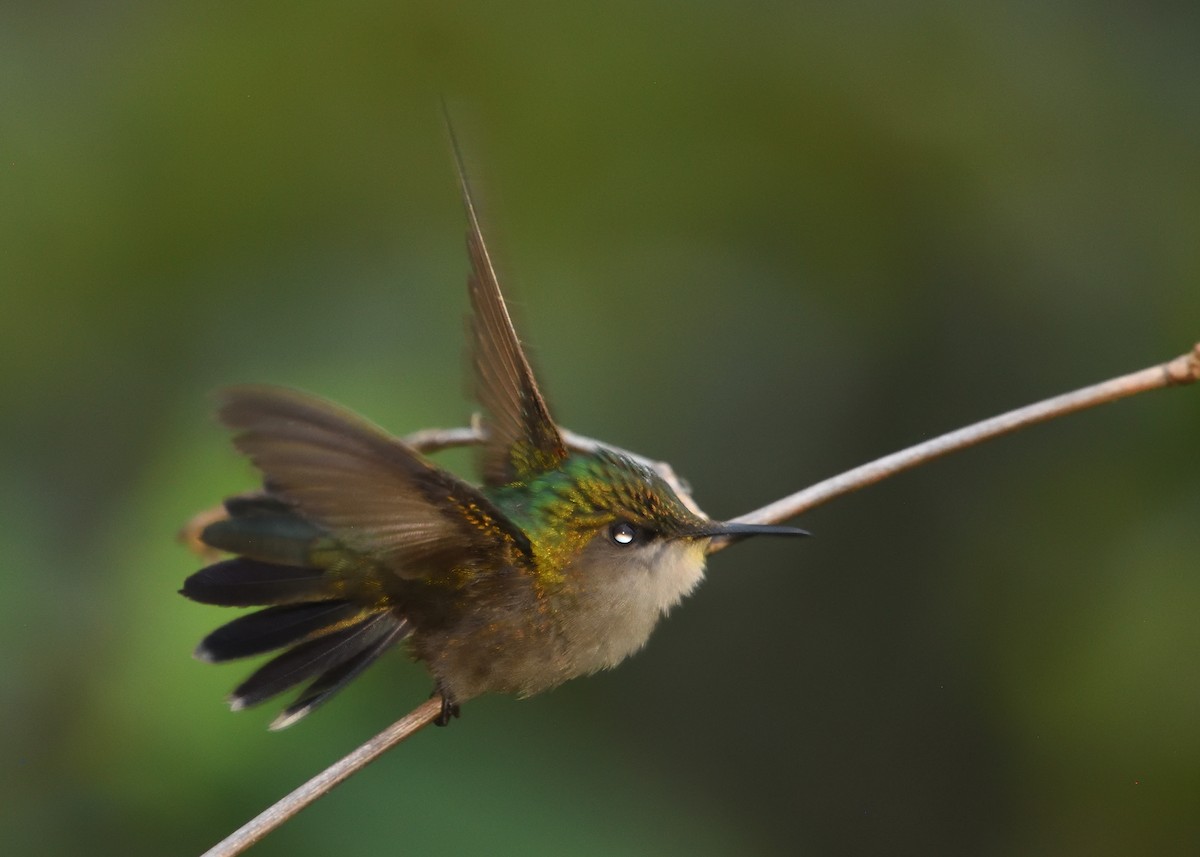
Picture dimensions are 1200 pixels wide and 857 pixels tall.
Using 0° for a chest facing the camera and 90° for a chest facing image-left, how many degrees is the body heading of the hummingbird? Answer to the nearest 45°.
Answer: approximately 270°
